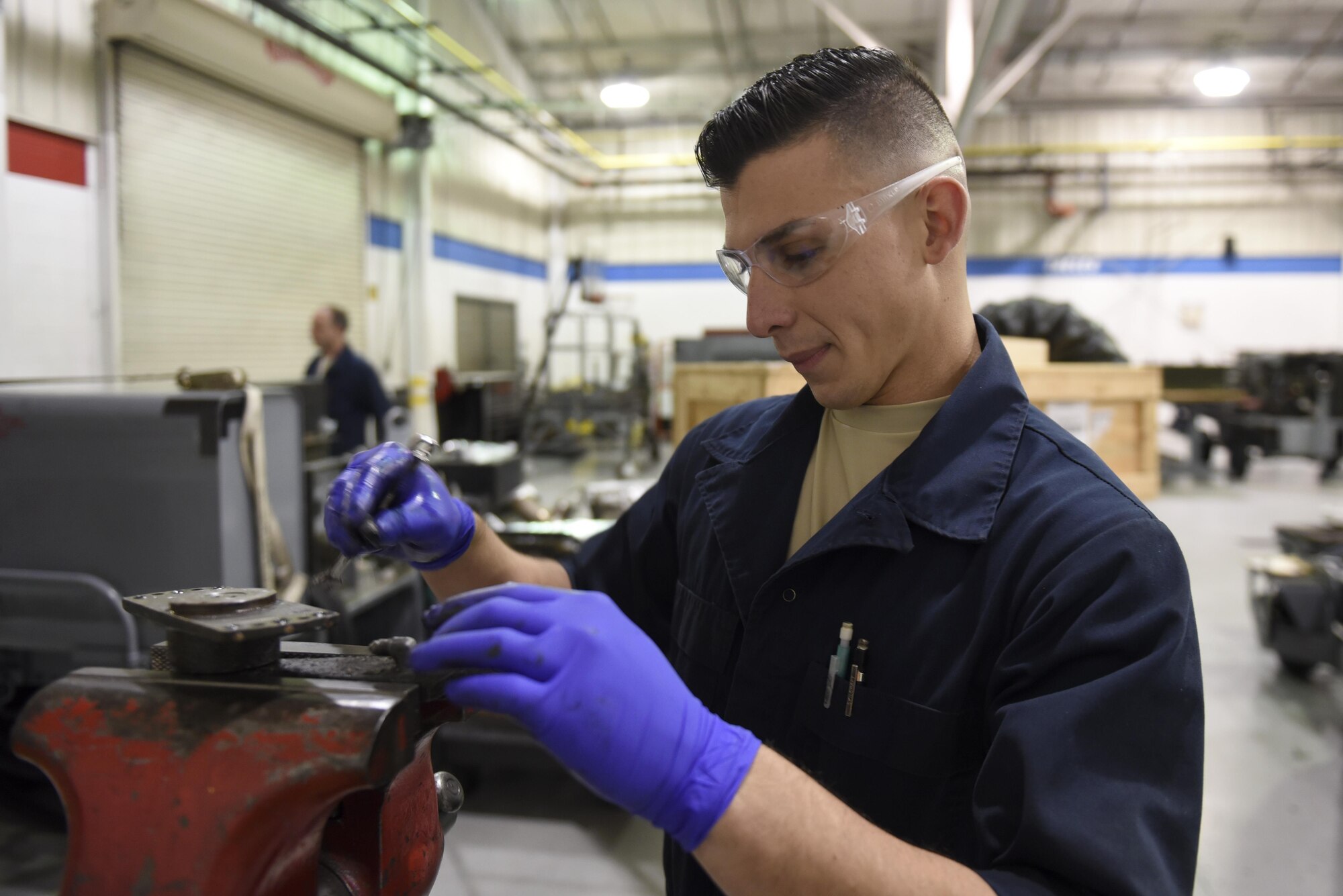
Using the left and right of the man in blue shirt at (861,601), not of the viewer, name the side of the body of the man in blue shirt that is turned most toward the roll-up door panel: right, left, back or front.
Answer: right

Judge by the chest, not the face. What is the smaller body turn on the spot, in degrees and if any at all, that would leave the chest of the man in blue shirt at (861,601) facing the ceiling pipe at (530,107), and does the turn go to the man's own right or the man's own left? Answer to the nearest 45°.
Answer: approximately 135° to the man's own right

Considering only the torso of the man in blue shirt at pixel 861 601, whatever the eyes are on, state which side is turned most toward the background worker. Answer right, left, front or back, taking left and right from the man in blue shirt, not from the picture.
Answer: right

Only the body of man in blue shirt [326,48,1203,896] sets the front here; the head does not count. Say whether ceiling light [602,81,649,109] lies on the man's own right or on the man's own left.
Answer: on the man's own right

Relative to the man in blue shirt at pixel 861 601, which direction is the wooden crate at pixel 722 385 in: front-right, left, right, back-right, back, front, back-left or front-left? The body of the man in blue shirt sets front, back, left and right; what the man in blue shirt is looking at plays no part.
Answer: back-right

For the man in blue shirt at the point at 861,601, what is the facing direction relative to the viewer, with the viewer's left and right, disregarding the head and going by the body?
facing the viewer and to the left of the viewer

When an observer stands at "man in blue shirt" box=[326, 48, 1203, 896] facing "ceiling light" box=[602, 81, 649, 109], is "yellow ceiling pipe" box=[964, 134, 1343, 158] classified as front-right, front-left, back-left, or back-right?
front-right

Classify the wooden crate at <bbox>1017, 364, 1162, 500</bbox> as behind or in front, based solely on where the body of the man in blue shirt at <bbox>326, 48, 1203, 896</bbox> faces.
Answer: behind

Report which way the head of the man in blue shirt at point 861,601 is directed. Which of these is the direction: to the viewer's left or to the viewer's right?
to the viewer's left

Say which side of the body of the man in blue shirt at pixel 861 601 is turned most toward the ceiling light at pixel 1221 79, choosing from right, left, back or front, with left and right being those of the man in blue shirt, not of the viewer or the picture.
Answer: back
